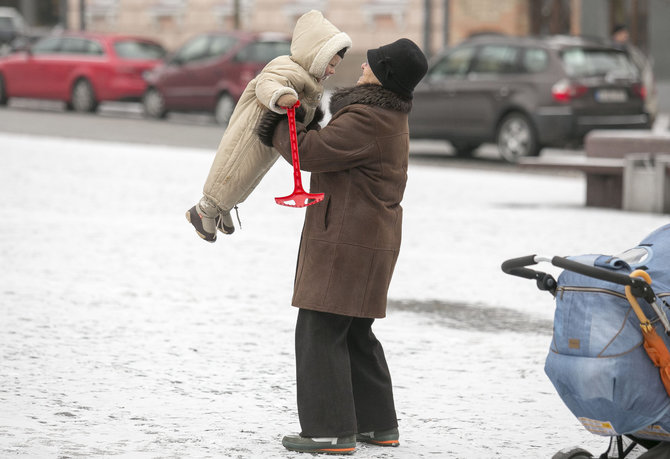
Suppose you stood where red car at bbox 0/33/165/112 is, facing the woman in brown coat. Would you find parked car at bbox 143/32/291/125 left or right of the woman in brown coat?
left

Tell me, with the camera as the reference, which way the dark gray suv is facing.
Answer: facing away from the viewer and to the left of the viewer

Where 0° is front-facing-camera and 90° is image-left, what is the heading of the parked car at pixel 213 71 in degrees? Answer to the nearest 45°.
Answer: approximately 135°

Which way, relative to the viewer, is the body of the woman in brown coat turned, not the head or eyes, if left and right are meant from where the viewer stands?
facing to the left of the viewer

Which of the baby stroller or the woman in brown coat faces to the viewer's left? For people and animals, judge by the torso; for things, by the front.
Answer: the woman in brown coat

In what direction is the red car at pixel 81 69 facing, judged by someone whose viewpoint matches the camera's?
facing away from the viewer and to the left of the viewer

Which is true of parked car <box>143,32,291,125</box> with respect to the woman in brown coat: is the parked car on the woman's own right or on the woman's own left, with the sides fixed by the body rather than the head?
on the woman's own right

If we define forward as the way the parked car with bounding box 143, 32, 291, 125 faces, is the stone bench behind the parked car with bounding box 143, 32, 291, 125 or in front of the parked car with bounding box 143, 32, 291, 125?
behind

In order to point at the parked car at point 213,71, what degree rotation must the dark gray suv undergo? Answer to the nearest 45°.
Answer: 0° — it already faces it

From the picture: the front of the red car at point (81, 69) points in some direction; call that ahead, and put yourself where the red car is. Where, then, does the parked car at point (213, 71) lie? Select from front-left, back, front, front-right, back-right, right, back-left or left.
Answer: back

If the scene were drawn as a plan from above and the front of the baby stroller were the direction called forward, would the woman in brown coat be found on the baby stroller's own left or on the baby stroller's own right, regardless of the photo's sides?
on the baby stroller's own left

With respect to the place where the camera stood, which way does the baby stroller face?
facing away from the viewer and to the right of the viewer
